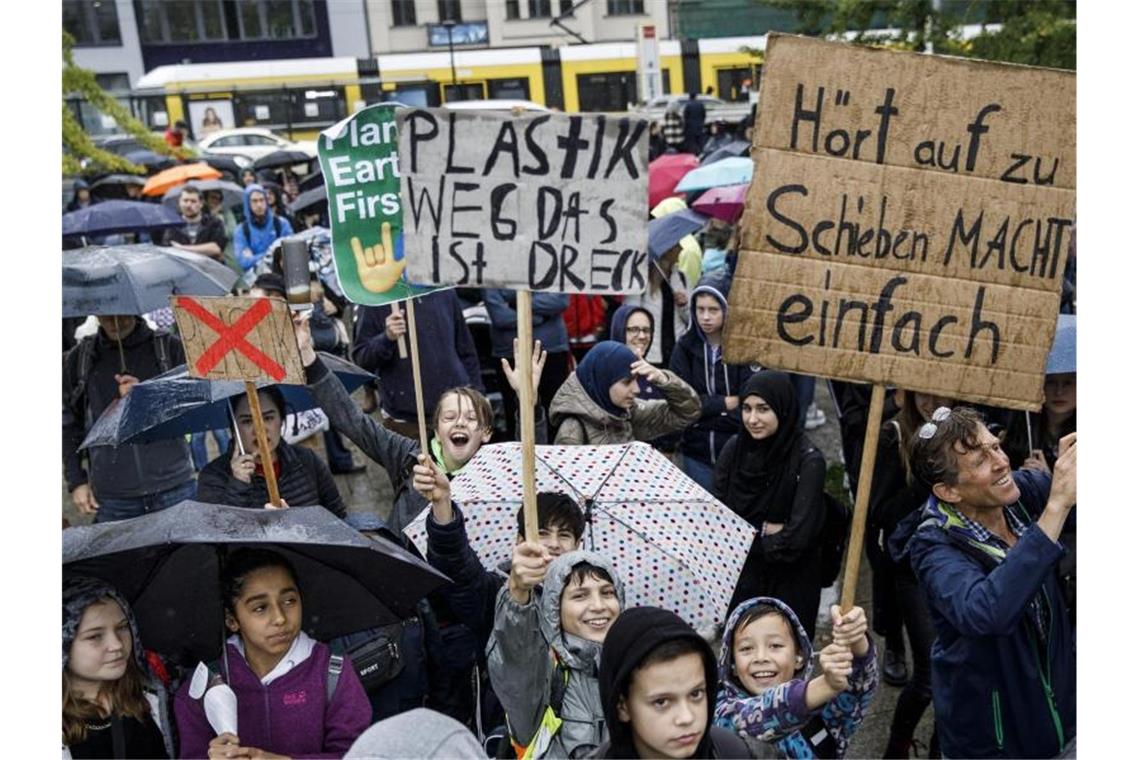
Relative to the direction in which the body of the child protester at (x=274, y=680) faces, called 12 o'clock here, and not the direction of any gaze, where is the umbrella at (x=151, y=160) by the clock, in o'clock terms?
The umbrella is roughly at 6 o'clock from the child protester.

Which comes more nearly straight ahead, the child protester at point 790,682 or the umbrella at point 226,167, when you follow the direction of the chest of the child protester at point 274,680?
the child protester

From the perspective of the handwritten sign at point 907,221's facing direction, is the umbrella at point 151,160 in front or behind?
behind

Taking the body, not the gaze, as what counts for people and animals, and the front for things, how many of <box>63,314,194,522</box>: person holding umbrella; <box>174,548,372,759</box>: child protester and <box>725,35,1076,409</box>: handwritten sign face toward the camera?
3

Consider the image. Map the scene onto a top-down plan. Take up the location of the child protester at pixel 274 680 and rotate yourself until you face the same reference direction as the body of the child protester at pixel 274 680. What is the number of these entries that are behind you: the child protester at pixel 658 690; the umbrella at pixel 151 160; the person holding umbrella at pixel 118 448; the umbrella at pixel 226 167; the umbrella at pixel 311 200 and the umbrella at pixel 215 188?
5

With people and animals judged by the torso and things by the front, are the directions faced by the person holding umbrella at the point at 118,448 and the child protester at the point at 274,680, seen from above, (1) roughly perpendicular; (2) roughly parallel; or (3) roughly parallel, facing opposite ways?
roughly parallel

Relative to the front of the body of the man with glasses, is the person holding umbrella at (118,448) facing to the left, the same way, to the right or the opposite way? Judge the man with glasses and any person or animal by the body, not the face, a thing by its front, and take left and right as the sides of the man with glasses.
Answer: the same way

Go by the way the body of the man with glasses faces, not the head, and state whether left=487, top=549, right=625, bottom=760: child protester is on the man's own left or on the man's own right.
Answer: on the man's own right

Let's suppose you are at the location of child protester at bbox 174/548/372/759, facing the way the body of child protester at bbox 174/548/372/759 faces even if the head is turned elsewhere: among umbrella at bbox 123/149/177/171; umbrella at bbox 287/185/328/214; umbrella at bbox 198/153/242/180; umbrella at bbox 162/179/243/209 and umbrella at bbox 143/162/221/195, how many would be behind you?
5

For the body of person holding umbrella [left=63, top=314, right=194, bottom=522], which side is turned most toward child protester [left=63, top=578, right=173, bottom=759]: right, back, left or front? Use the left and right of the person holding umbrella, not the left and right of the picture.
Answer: front

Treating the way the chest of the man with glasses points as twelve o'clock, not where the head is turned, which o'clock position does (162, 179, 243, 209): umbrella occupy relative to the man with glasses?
The umbrella is roughly at 6 o'clock from the man with glasses.

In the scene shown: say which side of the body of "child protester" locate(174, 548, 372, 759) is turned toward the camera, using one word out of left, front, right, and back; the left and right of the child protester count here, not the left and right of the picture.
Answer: front

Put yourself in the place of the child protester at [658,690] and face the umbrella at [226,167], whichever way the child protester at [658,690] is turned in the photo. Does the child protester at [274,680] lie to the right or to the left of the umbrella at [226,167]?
left

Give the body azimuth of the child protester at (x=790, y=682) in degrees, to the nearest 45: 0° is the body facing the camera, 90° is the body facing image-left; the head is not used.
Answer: approximately 0°

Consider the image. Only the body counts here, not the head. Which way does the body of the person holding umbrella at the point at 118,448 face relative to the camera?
toward the camera

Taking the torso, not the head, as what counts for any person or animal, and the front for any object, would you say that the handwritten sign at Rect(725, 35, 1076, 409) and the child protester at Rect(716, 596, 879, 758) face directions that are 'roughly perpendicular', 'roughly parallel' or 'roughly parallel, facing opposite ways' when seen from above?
roughly parallel
